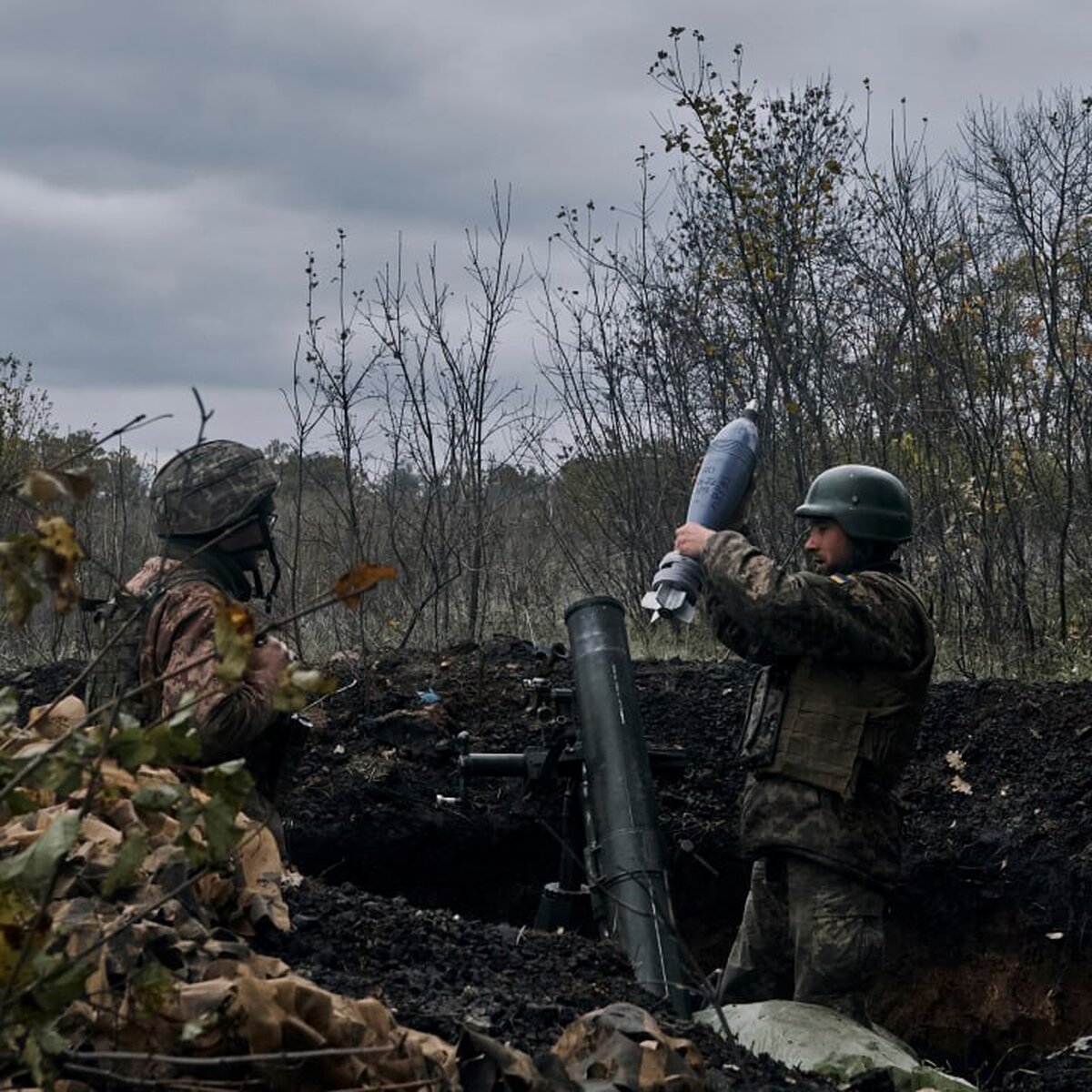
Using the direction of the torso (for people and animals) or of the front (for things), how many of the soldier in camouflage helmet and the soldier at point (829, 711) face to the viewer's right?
1

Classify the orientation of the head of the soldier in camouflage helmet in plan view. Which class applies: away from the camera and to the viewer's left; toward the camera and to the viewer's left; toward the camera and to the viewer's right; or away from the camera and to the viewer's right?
away from the camera and to the viewer's right

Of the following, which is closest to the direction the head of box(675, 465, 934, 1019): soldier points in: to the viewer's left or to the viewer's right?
to the viewer's left

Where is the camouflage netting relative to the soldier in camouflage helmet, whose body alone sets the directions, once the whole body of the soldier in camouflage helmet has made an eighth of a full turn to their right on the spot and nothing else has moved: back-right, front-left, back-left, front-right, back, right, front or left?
front-right

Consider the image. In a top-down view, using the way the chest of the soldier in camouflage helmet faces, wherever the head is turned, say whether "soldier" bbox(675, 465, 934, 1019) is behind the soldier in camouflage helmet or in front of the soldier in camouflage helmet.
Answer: in front

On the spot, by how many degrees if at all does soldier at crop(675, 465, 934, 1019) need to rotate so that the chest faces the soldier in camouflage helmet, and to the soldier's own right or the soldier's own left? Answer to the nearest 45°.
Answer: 0° — they already face them

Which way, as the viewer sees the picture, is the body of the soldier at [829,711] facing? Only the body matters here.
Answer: to the viewer's left

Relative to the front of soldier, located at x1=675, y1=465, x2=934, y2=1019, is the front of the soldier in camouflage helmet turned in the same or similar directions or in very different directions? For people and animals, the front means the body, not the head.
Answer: very different directions
